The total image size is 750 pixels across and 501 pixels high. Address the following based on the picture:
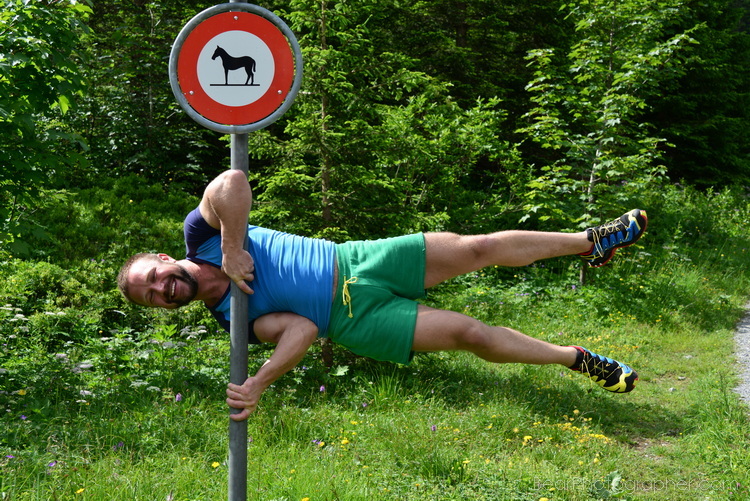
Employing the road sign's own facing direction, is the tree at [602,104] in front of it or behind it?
behind

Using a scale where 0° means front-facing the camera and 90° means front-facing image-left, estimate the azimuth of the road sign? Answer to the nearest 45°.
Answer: approximately 0°

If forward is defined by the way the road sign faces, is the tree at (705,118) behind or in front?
behind
